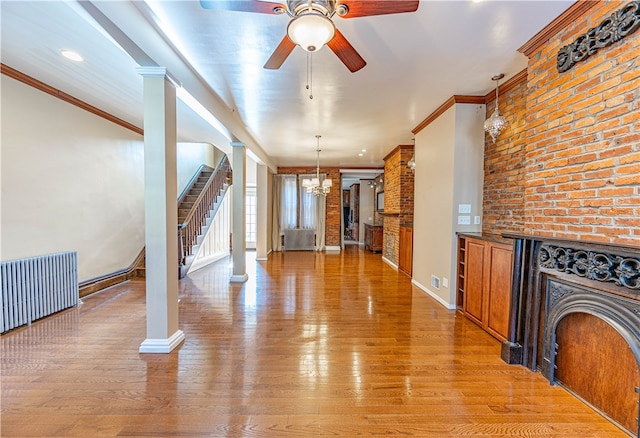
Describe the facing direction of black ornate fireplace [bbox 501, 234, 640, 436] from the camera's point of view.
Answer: facing the viewer and to the left of the viewer

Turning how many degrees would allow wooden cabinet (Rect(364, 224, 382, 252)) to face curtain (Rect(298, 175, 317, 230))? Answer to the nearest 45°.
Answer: approximately 90° to its right

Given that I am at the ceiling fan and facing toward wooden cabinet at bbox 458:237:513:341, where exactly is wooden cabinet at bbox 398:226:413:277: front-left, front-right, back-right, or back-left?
front-left

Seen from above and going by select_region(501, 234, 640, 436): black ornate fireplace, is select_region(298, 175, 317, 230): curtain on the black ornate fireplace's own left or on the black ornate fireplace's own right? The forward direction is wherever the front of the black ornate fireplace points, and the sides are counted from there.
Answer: on the black ornate fireplace's own right

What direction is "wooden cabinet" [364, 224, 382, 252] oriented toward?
toward the camera

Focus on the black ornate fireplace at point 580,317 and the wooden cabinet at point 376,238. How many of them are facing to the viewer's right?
0

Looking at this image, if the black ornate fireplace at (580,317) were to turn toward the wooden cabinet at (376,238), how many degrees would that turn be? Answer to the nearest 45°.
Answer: approximately 90° to its right

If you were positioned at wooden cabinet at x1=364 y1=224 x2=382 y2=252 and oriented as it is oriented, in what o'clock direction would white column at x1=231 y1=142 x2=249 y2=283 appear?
The white column is roughly at 1 o'clock from the wooden cabinet.

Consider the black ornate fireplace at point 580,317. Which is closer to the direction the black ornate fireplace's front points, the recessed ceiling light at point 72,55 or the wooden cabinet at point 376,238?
the recessed ceiling light

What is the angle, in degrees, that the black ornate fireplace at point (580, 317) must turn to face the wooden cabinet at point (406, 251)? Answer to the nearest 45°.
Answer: approximately 90° to its right

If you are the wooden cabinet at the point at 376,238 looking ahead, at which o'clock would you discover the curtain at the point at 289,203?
The curtain is roughly at 3 o'clock from the wooden cabinet.
